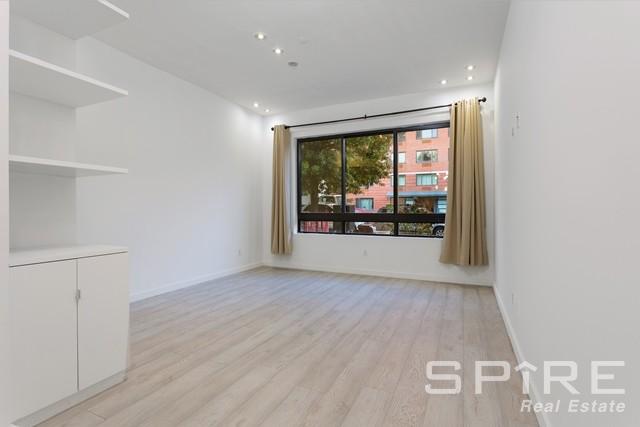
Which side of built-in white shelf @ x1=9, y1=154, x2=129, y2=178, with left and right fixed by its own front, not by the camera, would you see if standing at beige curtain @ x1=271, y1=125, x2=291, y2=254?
left

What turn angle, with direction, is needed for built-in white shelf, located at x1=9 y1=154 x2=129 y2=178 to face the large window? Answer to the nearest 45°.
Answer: approximately 45° to its left

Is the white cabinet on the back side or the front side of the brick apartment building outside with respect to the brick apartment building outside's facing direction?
on the front side

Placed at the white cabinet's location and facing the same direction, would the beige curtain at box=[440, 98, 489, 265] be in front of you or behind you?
in front

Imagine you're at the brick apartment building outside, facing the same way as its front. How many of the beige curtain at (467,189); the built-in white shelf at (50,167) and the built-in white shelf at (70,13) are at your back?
0

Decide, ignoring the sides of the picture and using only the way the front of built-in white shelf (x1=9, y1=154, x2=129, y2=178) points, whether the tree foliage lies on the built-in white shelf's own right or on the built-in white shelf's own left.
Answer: on the built-in white shelf's own left

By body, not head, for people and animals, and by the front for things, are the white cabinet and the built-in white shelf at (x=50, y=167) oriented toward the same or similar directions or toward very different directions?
same or similar directions

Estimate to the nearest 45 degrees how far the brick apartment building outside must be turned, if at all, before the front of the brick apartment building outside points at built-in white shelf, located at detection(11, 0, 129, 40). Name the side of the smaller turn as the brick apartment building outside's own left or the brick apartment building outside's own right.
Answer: approximately 45° to the brick apartment building outside's own right

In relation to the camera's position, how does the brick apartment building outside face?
facing the viewer

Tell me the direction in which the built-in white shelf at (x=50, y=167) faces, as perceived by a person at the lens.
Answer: facing the viewer and to the right of the viewer

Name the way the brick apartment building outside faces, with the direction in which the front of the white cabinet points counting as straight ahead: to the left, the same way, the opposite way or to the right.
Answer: to the right

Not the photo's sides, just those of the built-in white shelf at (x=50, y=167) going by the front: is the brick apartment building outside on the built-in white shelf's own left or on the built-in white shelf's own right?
on the built-in white shelf's own left

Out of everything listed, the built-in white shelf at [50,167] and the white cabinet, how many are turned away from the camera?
0

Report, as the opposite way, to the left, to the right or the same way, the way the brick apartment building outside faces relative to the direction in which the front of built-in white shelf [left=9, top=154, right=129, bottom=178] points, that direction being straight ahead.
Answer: to the right

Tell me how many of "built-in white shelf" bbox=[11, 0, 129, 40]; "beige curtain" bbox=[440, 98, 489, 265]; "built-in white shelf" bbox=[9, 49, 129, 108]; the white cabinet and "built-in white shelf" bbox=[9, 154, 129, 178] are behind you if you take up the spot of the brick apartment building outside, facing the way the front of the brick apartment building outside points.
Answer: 0
